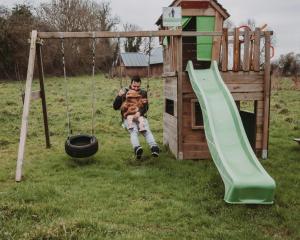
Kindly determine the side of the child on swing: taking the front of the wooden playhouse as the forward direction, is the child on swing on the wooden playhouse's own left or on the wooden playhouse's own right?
on the wooden playhouse's own right

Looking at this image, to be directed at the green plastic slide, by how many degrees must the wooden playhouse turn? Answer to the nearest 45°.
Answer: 0° — it already faces it

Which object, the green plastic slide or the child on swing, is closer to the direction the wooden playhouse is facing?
the green plastic slide

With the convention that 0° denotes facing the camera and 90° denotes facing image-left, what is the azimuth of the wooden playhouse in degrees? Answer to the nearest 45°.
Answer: approximately 0°
